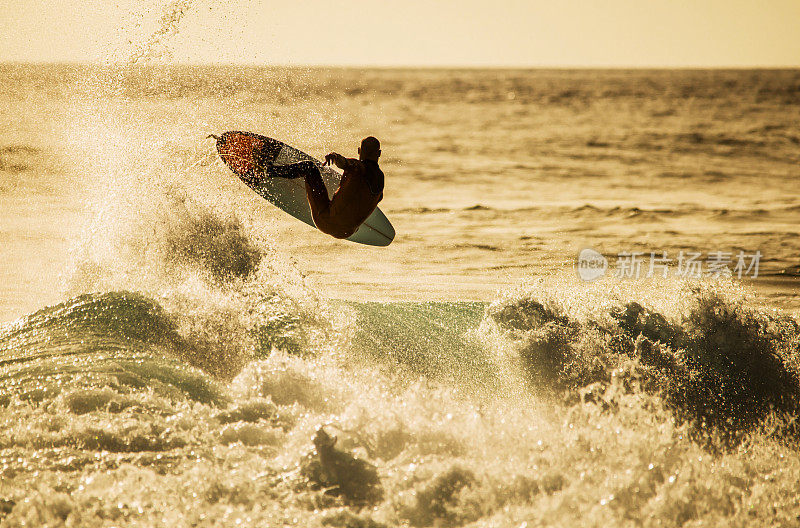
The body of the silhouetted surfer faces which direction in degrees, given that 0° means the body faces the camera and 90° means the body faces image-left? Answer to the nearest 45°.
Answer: approximately 135°
